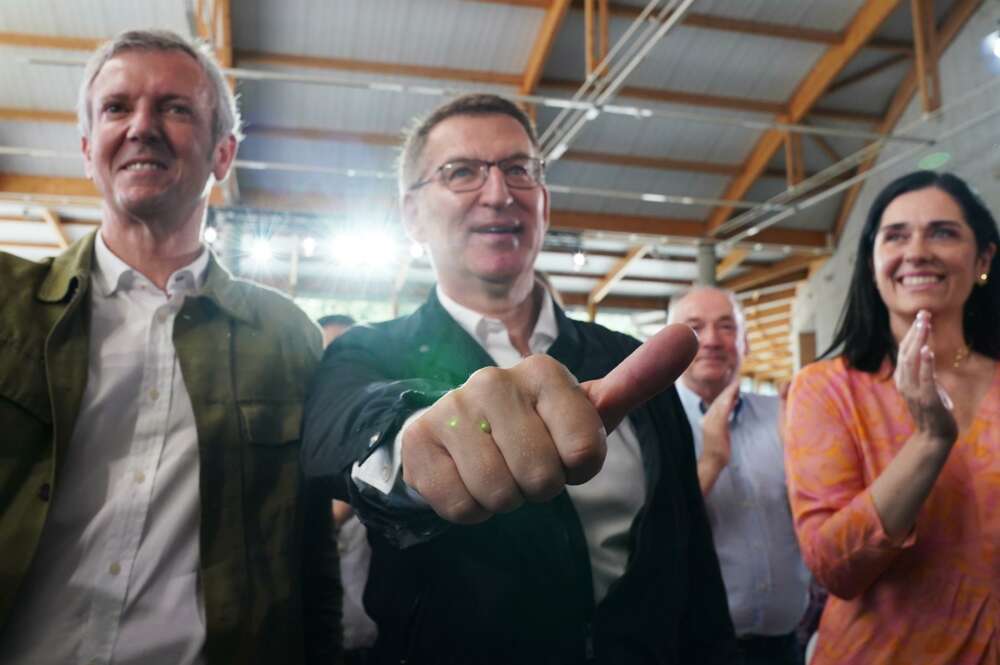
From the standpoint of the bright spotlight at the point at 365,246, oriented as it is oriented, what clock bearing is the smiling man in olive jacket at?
The smiling man in olive jacket is roughly at 12 o'clock from the bright spotlight.

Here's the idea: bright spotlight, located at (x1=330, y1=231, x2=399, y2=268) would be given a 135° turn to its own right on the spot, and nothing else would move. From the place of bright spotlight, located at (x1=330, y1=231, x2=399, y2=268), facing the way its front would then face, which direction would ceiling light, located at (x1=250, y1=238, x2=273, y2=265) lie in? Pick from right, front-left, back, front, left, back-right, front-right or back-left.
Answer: front-left

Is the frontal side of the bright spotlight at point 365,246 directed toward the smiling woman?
yes

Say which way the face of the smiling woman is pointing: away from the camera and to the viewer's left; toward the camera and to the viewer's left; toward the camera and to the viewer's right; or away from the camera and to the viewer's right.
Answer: toward the camera and to the viewer's left

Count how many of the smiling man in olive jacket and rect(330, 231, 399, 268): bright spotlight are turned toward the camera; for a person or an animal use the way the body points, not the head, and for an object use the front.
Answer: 2

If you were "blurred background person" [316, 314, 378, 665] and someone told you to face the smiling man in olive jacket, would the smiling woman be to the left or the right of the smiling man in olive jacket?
left

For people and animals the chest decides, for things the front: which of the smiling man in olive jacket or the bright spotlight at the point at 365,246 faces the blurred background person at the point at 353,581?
the bright spotlight

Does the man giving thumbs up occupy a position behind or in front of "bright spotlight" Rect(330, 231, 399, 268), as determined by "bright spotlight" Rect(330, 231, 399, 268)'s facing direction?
in front

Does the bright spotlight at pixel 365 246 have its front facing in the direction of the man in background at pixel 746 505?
yes

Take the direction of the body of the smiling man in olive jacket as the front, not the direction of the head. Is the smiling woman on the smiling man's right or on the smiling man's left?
on the smiling man's left
